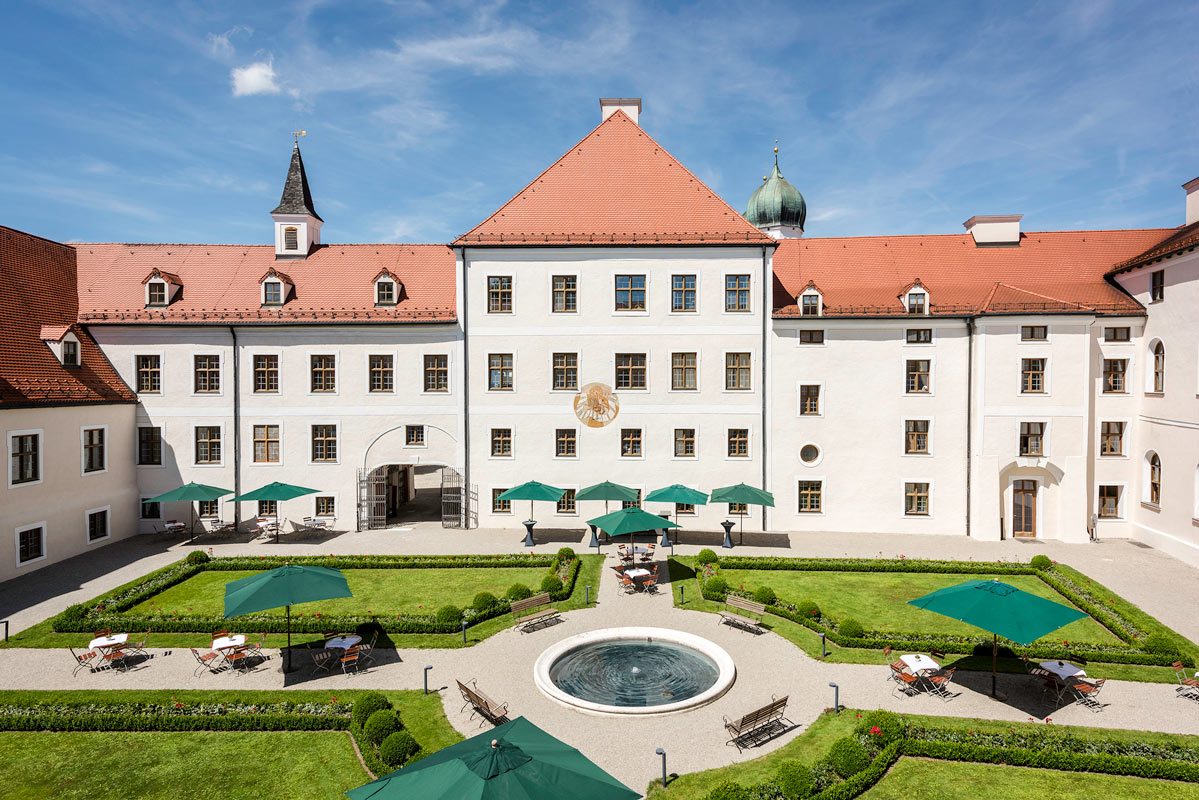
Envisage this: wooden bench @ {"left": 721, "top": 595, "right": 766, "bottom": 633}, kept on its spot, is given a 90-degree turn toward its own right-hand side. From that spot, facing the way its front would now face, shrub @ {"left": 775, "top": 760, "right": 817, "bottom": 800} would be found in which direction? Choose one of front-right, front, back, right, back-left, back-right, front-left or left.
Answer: back-left

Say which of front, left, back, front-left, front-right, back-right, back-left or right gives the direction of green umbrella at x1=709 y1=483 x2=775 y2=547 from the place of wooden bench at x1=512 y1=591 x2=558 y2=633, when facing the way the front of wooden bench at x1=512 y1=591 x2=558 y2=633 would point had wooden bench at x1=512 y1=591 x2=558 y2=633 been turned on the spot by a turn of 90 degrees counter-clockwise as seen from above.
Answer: front

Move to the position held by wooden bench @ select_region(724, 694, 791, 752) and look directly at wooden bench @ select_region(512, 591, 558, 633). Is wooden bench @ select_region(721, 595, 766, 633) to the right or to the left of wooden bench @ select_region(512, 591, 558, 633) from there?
right

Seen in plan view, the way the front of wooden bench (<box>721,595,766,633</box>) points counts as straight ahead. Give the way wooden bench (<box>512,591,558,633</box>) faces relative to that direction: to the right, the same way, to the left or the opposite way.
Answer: to the left

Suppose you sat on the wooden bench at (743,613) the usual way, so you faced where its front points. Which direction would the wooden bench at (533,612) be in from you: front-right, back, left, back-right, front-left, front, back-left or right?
front-right

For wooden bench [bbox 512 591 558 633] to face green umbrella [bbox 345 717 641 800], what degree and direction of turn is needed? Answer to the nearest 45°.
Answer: approximately 45° to its right

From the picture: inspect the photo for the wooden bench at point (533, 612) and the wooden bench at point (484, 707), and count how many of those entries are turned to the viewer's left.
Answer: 0

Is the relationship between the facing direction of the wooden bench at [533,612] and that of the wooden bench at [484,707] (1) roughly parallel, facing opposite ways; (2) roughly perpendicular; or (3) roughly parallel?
roughly perpendicular

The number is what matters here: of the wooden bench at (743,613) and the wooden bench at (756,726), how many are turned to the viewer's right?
0

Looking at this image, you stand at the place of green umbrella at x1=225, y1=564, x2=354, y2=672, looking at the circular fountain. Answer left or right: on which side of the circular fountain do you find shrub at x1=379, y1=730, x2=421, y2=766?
right

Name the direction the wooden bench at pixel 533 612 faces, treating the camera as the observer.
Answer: facing the viewer and to the right of the viewer

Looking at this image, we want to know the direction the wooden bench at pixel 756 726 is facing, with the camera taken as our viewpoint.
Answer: facing away from the viewer and to the left of the viewer

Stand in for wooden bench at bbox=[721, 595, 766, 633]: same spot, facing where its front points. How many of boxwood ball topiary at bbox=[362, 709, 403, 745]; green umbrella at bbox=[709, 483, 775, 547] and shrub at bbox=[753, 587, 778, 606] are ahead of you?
1

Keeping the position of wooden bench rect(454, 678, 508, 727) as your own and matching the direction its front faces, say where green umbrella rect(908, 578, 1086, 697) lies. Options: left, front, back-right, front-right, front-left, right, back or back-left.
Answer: front-right

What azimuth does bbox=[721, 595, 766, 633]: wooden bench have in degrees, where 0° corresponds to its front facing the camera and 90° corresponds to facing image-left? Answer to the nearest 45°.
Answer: approximately 45°

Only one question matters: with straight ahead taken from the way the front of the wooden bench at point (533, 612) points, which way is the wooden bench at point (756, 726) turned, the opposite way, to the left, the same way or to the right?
the opposite way

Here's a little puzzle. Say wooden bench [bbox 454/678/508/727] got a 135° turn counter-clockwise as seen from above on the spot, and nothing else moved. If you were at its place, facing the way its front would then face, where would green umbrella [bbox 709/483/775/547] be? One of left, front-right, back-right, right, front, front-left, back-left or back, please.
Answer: back-right

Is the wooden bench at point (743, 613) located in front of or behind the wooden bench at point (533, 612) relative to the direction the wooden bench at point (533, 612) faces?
in front

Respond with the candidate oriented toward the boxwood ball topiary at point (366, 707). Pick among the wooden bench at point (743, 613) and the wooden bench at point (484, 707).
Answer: the wooden bench at point (743, 613)

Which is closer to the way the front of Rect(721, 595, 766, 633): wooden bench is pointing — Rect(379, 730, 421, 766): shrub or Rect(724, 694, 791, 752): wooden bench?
the shrub

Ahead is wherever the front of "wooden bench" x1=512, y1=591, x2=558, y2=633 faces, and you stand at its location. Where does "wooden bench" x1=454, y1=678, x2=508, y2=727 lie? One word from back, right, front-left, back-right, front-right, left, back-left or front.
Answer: front-right

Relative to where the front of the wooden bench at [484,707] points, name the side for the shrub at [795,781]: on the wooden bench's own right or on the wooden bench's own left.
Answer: on the wooden bench's own right
